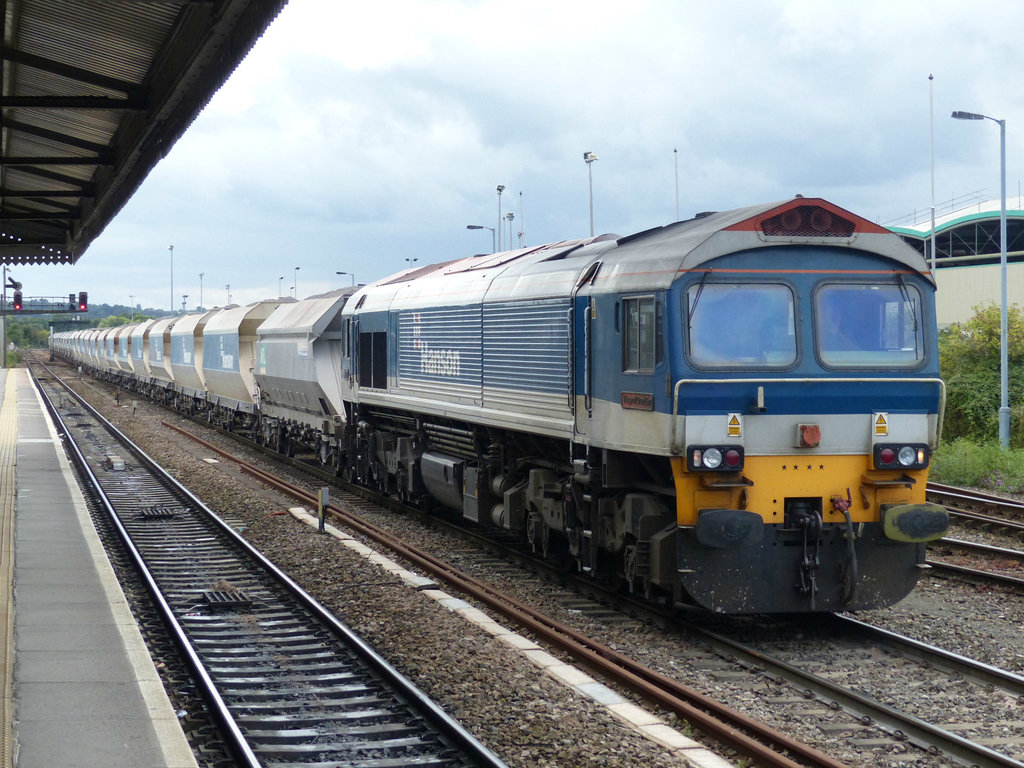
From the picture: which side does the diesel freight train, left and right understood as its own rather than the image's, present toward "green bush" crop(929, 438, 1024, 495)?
left

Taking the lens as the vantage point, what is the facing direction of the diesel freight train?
facing the viewer and to the right of the viewer

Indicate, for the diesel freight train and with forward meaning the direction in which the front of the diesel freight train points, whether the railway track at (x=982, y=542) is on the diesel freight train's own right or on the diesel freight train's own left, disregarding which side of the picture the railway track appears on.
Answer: on the diesel freight train's own left
